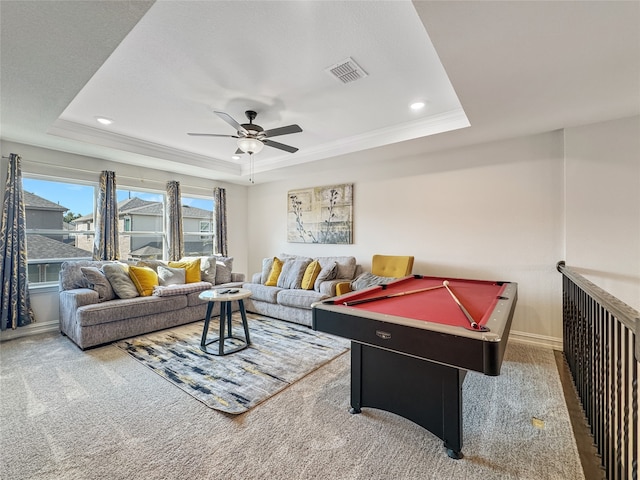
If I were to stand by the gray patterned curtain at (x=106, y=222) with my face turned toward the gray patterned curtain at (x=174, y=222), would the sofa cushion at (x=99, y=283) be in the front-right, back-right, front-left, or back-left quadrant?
back-right

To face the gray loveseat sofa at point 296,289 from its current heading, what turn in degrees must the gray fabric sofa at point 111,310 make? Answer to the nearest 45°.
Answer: approximately 45° to its left

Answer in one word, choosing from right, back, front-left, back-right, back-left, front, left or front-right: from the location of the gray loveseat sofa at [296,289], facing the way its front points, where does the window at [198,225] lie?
right

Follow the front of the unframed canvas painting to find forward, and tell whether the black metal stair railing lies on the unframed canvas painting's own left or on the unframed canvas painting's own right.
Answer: on the unframed canvas painting's own left

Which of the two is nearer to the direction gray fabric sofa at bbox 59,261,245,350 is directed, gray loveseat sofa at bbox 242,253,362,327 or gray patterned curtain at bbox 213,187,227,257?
the gray loveseat sofa

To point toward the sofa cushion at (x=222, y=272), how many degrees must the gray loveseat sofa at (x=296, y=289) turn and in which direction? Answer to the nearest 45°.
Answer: approximately 90° to its right

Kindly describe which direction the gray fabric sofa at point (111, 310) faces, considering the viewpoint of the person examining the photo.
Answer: facing the viewer and to the right of the viewer

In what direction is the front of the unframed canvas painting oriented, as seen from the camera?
facing the viewer and to the left of the viewer

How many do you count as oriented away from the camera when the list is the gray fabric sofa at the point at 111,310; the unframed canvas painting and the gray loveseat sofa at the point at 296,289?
0

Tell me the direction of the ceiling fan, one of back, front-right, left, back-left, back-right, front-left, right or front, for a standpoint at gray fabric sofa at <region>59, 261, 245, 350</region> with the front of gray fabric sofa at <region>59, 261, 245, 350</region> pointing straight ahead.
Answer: front

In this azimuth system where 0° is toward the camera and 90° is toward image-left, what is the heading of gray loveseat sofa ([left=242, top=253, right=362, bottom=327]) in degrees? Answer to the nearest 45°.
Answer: approximately 45°

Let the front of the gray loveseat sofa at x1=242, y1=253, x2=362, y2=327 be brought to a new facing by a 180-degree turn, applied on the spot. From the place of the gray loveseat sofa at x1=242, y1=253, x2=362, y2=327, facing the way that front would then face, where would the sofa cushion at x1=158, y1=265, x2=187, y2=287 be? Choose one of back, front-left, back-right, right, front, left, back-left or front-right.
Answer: back-left
